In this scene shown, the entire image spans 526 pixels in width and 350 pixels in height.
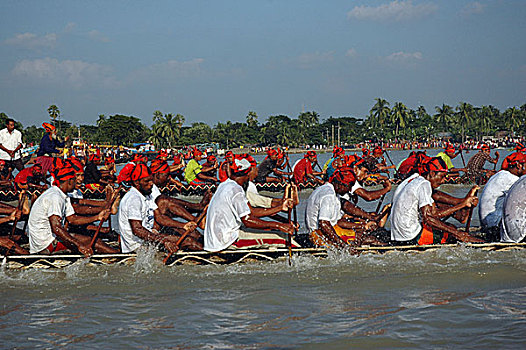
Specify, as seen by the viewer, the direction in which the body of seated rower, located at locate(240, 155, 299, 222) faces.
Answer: to the viewer's right

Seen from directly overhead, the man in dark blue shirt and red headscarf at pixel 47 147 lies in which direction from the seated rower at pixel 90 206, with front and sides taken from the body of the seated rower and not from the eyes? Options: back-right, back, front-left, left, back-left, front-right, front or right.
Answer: left

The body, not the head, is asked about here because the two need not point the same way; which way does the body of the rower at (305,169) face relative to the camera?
to the viewer's right

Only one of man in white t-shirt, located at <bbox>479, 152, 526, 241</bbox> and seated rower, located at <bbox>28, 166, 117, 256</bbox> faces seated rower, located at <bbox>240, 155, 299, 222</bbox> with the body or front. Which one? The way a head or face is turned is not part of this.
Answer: seated rower, located at <bbox>28, 166, 117, 256</bbox>

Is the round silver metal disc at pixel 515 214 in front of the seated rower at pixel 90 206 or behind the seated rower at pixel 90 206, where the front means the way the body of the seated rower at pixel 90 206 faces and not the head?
in front

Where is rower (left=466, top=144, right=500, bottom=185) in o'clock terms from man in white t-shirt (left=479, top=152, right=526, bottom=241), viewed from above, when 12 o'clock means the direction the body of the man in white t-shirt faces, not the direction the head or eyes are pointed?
The rower is roughly at 9 o'clock from the man in white t-shirt.

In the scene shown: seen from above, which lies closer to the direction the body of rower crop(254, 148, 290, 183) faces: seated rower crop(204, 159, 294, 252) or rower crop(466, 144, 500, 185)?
the rower

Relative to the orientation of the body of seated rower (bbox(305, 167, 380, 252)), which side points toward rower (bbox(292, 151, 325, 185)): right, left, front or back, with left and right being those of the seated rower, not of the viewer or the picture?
left

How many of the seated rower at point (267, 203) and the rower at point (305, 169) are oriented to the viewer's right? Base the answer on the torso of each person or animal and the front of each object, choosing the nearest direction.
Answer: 2
